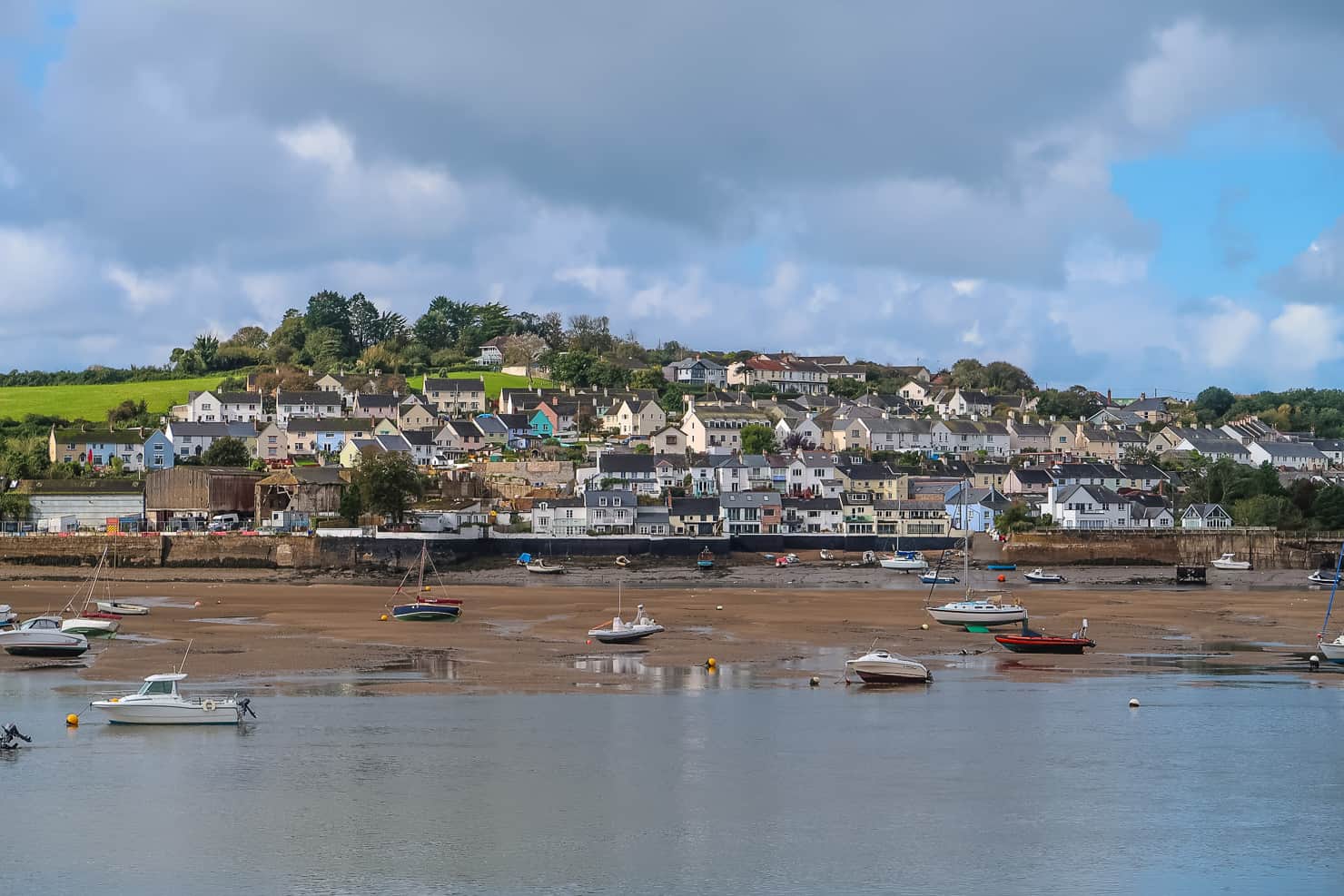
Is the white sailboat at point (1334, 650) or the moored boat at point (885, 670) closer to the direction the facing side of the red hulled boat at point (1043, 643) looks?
the moored boat

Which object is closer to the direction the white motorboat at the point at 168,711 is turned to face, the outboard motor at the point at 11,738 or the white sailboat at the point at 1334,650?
the outboard motor

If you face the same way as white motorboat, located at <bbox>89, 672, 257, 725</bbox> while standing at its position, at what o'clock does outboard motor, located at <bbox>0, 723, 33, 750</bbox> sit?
The outboard motor is roughly at 11 o'clock from the white motorboat.

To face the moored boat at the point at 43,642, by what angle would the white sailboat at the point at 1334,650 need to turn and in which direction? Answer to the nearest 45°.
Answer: approximately 45° to its left

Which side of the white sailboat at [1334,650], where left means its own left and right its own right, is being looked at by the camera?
left

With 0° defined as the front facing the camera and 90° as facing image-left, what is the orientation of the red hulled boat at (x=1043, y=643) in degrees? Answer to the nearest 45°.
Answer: approximately 90°

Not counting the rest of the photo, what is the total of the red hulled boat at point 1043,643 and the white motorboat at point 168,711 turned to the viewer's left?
2

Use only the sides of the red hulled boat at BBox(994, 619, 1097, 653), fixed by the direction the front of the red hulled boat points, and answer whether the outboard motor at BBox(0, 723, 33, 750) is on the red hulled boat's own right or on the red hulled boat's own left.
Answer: on the red hulled boat's own left

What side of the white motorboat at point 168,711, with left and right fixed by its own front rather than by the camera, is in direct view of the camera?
left

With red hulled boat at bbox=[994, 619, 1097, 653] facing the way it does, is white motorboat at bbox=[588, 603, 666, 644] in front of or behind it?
in front

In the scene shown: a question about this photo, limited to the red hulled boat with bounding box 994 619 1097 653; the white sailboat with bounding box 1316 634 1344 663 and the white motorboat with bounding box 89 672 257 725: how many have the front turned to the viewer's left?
3

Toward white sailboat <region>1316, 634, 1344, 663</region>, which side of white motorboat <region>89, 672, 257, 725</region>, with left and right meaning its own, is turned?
back

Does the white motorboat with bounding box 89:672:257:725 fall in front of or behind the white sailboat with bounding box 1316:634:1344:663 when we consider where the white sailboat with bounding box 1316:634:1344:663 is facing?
in front

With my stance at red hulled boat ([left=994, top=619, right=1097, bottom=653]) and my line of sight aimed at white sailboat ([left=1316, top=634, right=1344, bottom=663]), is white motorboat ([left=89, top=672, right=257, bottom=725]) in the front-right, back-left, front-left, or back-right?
back-right
